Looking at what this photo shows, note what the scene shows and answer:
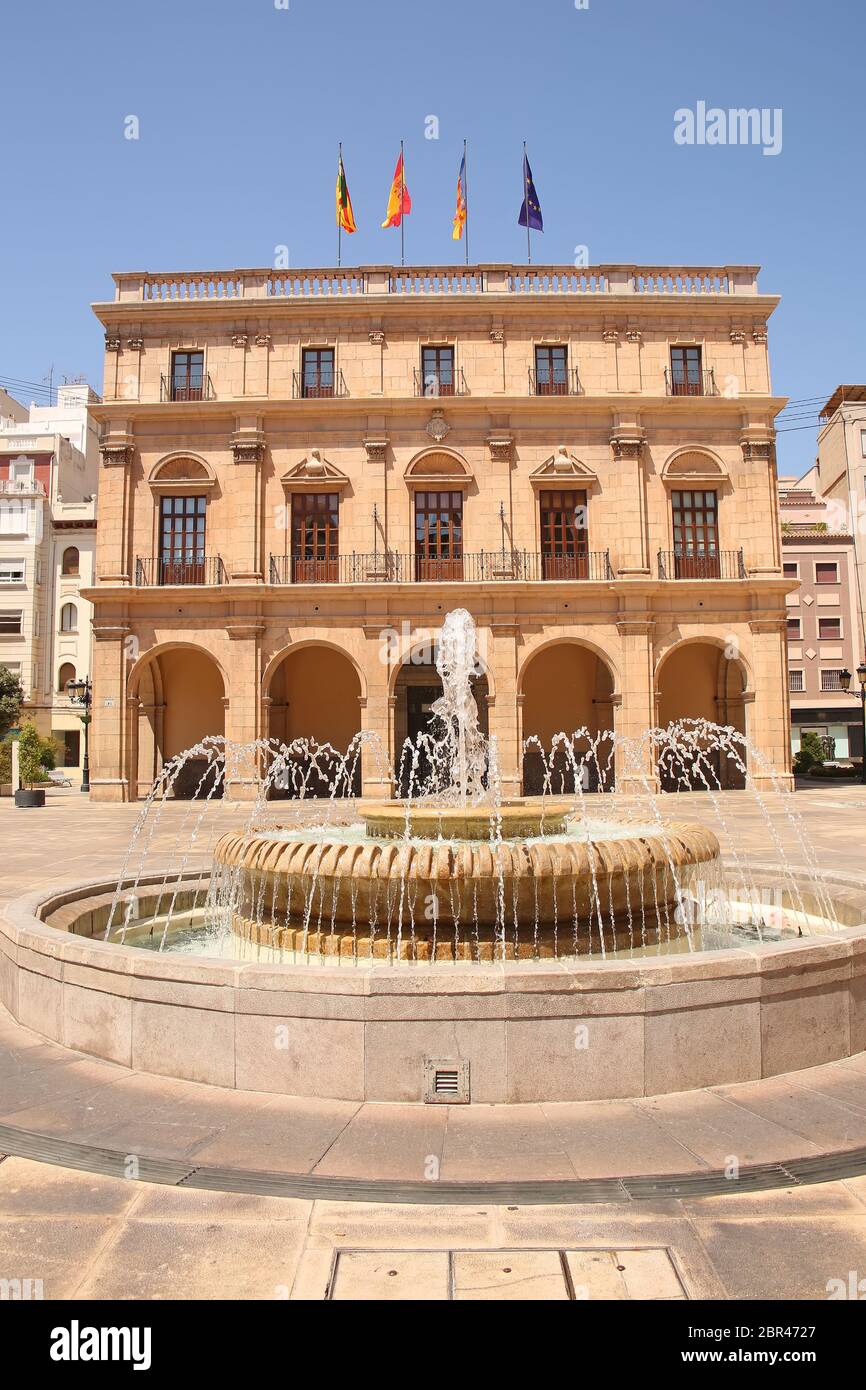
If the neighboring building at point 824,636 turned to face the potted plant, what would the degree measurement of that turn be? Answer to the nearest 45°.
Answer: approximately 45° to its right

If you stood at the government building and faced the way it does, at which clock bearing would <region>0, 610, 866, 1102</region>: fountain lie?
The fountain is roughly at 12 o'clock from the government building.

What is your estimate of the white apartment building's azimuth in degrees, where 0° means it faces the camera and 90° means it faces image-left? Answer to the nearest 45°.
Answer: approximately 0°

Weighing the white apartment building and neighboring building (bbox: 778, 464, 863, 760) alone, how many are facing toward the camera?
2

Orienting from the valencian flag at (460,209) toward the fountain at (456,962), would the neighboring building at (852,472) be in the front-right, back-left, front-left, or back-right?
back-left

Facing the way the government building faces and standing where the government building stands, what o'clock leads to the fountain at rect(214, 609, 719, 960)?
The fountain is roughly at 12 o'clock from the government building.

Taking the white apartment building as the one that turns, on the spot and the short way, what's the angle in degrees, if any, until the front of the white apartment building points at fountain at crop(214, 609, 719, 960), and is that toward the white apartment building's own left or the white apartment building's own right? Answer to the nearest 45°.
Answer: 0° — it already faces it

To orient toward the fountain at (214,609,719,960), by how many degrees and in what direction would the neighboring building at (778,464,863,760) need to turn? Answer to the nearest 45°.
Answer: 0° — it already faces it

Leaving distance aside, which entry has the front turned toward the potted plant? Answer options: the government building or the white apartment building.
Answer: the white apartment building

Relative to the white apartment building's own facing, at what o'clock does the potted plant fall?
The potted plant is roughly at 12 o'clock from the white apartment building.

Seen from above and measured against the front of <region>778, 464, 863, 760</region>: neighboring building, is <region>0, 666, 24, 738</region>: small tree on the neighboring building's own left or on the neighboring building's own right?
on the neighboring building's own right
